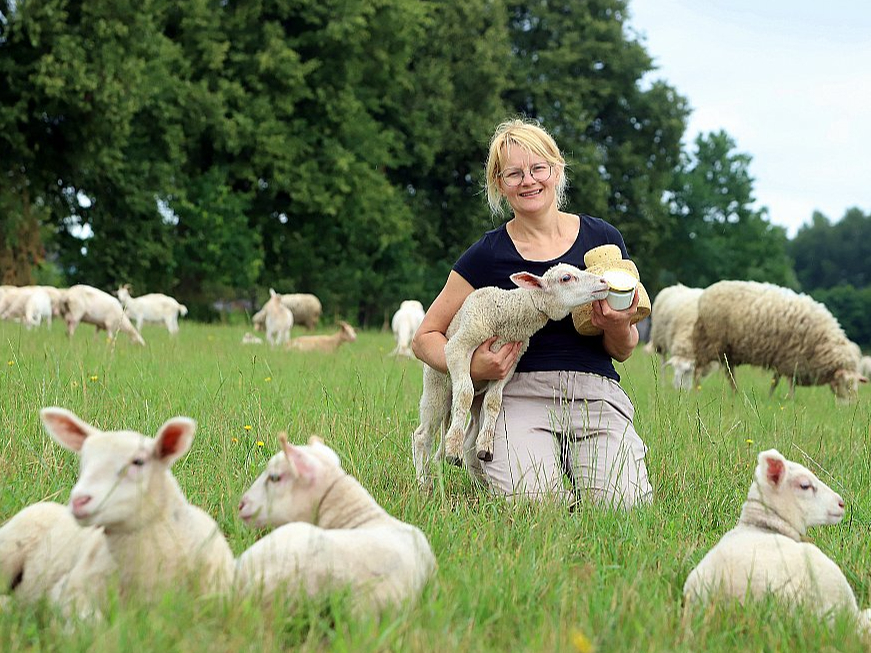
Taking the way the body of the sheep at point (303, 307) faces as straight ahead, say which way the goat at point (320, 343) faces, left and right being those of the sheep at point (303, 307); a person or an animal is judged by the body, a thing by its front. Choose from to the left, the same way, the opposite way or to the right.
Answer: the opposite way

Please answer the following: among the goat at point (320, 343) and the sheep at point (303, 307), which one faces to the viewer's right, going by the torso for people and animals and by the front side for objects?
the goat at point (320, 343)

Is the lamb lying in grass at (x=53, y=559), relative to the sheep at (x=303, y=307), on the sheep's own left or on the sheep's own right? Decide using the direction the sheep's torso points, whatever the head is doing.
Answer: on the sheep's own left

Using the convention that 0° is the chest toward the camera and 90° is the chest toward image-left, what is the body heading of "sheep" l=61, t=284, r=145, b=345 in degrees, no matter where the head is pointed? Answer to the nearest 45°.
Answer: approximately 270°

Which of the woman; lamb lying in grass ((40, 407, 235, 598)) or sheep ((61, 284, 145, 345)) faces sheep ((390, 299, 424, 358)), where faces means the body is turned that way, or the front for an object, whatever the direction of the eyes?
sheep ((61, 284, 145, 345))

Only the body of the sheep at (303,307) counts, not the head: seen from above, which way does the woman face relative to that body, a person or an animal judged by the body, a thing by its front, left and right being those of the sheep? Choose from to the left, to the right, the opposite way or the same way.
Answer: to the left

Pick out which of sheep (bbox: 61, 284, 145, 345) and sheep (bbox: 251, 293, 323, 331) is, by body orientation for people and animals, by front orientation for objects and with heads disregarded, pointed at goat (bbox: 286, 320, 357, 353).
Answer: sheep (bbox: 61, 284, 145, 345)

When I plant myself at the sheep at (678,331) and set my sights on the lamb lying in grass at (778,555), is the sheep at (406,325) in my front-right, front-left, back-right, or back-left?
back-right

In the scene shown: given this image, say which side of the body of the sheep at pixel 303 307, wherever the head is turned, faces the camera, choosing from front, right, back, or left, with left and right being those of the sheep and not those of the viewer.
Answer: left

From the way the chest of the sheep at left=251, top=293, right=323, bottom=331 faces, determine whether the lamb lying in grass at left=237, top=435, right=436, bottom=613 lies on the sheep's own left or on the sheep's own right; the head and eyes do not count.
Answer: on the sheep's own left

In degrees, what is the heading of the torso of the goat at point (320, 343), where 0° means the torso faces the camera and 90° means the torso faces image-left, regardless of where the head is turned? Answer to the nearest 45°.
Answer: approximately 270°

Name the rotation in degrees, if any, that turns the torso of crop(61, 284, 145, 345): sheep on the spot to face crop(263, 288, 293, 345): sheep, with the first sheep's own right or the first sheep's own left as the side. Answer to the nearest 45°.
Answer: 0° — it already faces it

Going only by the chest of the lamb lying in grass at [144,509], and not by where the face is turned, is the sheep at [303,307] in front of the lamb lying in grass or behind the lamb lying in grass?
behind

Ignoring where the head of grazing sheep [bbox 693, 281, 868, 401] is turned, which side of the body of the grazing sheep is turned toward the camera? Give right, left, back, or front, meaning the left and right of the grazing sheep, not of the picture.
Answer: right

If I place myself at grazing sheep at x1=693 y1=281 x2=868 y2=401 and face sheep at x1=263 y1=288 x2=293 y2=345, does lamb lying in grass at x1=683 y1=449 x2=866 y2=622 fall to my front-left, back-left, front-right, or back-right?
back-left
